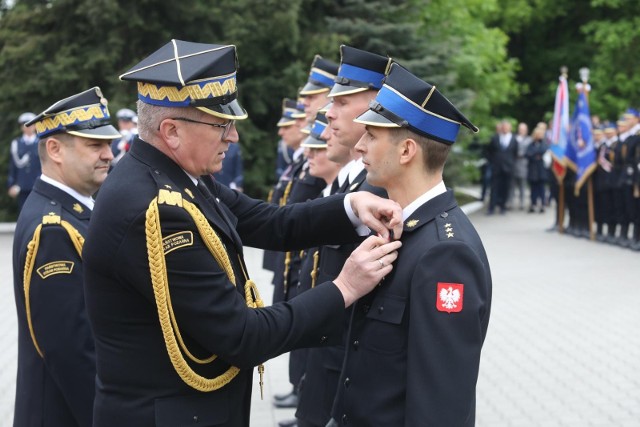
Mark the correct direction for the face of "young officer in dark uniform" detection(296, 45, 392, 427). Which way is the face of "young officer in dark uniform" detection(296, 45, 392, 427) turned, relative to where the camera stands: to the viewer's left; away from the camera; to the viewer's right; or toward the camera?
to the viewer's left

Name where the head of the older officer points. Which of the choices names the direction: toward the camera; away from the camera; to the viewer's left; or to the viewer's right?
to the viewer's right

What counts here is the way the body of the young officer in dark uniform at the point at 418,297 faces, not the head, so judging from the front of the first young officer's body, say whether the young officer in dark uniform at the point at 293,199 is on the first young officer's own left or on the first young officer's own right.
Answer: on the first young officer's own right

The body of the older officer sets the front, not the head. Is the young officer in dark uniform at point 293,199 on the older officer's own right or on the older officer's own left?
on the older officer's own left

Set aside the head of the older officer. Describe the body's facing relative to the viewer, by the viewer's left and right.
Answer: facing to the right of the viewer

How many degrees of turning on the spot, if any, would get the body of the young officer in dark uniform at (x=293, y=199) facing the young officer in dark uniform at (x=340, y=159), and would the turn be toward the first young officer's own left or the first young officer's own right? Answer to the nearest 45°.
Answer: approximately 45° to the first young officer's own left

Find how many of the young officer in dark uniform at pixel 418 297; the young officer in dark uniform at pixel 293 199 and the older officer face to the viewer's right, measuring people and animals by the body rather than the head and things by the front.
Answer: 1

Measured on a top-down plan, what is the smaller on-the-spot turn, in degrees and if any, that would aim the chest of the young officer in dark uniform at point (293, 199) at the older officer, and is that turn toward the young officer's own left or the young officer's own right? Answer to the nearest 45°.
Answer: approximately 45° to the young officer's own left

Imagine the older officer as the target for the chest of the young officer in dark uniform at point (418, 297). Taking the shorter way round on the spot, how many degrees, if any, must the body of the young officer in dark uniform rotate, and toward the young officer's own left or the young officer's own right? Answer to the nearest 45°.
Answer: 0° — they already face them

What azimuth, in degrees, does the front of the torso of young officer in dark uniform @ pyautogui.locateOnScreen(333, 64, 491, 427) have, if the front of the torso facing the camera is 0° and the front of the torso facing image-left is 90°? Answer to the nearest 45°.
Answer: approximately 90°

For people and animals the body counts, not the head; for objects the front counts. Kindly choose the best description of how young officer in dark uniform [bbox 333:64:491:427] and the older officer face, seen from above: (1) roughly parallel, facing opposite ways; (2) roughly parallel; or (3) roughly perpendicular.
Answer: roughly parallel, facing opposite ways

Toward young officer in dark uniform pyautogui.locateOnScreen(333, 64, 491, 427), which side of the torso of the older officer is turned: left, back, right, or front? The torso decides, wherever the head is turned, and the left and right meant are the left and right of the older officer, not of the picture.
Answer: front

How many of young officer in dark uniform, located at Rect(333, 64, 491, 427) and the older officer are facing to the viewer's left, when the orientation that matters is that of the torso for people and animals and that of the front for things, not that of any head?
1

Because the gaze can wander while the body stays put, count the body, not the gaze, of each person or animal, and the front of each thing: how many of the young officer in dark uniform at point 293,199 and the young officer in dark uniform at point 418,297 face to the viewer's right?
0
